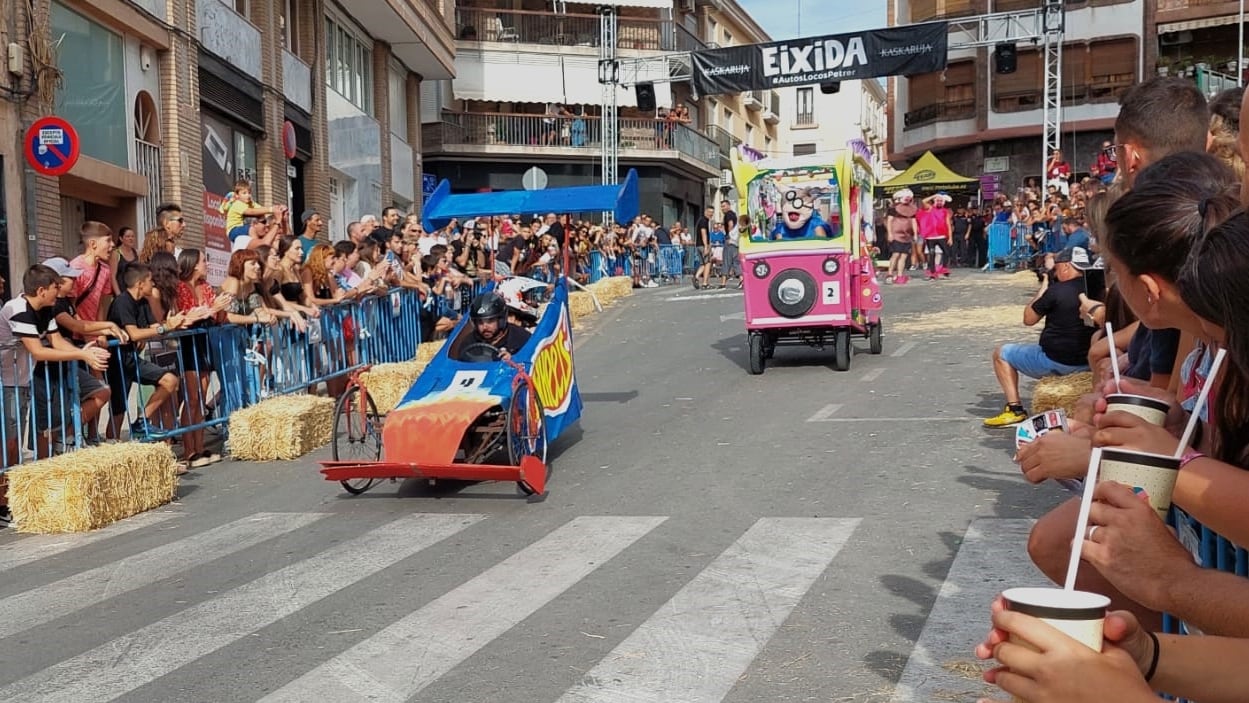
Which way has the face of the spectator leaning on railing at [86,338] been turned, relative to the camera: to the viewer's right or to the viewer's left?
to the viewer's right

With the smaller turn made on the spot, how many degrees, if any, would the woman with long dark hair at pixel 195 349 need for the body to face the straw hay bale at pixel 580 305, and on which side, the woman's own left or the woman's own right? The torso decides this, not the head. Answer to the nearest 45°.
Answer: approximately 45° to the woman's own left

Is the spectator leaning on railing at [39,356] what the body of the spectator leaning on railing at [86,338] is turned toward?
no

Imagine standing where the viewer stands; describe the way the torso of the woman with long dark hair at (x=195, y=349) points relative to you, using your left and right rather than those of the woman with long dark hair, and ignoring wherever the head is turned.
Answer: facing to the right of the viewer

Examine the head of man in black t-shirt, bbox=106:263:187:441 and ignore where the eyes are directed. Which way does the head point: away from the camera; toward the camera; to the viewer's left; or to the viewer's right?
to the viewer's right

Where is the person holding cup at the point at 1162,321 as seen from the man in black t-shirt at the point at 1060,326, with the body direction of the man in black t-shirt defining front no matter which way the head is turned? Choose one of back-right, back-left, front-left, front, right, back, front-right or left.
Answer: left

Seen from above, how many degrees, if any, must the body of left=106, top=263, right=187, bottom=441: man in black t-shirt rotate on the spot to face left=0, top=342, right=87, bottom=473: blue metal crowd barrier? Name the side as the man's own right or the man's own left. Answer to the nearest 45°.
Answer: approximately 135° to the man's own right

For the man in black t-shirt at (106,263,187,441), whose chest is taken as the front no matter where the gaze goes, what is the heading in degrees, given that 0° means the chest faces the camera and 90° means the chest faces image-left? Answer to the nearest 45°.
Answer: approximately 270°

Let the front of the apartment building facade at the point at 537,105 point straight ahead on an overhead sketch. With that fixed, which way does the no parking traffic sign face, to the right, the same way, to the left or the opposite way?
the same way

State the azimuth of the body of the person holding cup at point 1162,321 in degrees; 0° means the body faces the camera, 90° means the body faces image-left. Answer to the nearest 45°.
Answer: approximately 90°

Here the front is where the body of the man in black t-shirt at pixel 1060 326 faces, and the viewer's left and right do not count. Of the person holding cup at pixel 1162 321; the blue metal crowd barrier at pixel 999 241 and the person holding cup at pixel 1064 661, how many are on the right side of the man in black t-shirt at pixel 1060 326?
1

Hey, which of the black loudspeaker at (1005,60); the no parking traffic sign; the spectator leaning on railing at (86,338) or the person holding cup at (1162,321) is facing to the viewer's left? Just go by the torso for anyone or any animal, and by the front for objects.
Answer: the person holding cup

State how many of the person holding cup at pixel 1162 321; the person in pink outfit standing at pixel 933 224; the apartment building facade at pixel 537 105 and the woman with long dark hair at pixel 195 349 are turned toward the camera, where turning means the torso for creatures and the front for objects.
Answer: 2

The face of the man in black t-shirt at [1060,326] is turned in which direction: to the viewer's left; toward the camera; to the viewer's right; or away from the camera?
to the viewer's left

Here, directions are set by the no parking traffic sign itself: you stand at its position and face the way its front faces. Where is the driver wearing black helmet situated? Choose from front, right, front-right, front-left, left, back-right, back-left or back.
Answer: front-left

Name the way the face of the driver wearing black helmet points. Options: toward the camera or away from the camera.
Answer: toward the camera

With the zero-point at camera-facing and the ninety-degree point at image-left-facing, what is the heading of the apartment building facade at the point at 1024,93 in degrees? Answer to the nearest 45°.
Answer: approximately 45°

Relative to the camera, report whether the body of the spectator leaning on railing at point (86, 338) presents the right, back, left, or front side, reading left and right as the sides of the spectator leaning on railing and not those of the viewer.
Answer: right

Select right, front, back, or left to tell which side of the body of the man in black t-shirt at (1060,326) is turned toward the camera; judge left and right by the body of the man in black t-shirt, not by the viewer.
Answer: left

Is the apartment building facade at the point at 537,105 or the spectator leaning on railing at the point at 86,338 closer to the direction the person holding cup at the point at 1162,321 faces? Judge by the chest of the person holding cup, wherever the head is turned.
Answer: the spectator leaning on railing

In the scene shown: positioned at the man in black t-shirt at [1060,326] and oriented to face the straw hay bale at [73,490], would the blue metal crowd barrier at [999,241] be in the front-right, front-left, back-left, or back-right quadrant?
back-right

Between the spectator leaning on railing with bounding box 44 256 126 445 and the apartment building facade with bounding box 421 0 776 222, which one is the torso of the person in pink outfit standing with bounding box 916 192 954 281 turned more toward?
the spectator leaning on railing

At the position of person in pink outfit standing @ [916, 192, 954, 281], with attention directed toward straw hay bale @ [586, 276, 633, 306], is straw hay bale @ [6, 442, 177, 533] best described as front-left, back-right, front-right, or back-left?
front-left
